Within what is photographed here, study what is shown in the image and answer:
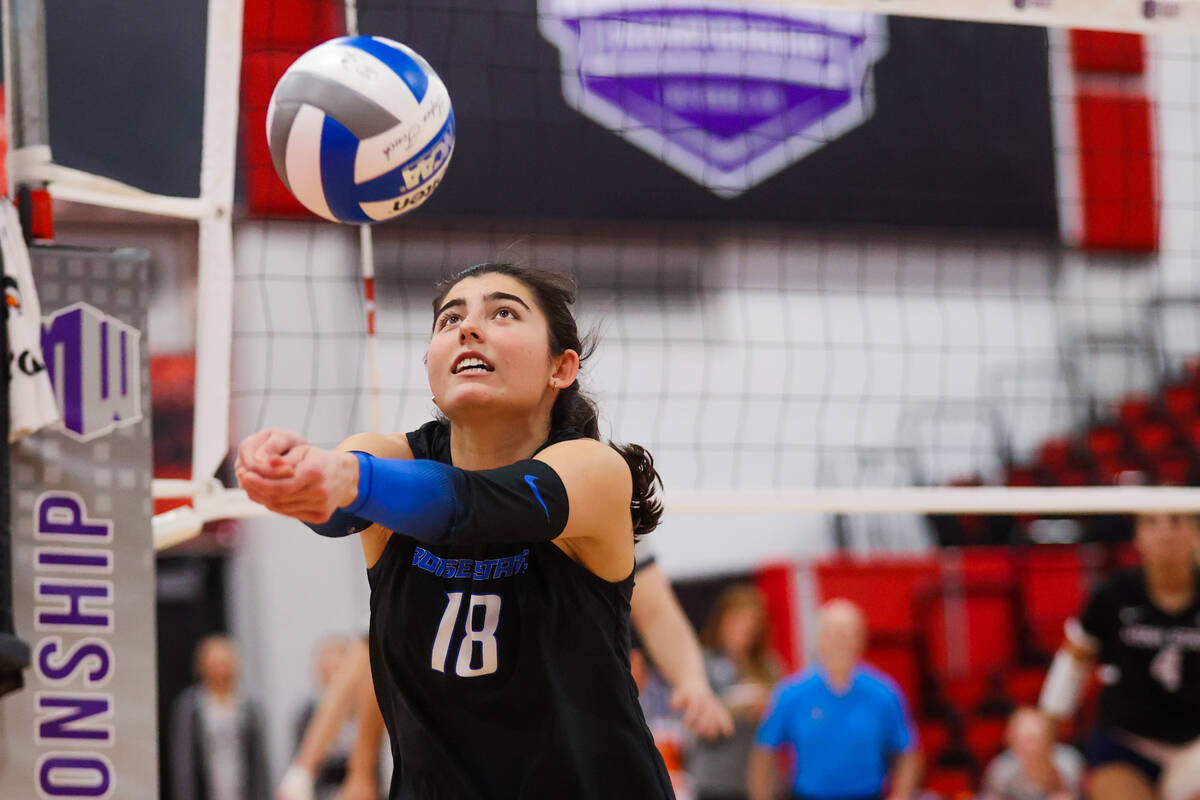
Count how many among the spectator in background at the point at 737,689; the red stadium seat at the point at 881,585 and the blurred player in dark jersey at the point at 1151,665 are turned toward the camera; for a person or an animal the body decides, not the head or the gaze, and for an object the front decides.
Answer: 3

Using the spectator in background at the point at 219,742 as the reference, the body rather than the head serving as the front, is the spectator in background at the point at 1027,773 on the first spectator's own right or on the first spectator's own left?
on the first spectator's own left

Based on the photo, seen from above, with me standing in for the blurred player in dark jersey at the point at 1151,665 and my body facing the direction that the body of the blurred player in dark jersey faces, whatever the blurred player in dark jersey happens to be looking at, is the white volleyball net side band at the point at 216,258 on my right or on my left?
on my right

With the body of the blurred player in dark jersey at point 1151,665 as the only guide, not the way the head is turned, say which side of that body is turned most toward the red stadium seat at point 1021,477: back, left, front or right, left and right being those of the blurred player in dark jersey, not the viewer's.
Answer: back

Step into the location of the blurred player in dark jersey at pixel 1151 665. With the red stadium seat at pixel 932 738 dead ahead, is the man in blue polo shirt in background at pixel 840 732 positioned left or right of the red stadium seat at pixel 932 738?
left

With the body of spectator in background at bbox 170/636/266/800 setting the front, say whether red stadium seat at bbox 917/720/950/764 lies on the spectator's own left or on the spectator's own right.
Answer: on the spectator's own left

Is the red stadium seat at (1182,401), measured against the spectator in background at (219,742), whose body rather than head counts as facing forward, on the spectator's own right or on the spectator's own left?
on the spectator's own left

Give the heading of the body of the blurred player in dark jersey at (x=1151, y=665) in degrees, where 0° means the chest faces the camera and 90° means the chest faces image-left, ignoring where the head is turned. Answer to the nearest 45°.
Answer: approximately 0°

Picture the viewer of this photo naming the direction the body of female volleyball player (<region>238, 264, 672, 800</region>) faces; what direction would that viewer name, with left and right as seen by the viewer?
facing the viewer and to the left of the viewer

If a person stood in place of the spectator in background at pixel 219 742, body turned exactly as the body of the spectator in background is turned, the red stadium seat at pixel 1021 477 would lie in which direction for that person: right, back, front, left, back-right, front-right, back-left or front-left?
left

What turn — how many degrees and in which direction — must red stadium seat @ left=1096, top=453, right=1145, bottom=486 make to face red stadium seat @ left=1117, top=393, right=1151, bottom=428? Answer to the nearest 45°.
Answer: approximately 135° to its right

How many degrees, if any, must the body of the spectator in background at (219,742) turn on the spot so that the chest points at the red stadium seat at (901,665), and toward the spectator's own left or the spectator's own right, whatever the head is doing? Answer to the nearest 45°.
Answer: approximately 90° to the spectator's own left

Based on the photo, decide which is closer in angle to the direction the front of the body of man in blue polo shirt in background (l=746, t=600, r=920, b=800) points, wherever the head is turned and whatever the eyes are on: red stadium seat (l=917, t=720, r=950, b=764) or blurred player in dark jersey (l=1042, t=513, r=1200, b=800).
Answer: the blurred player in dark jersey
